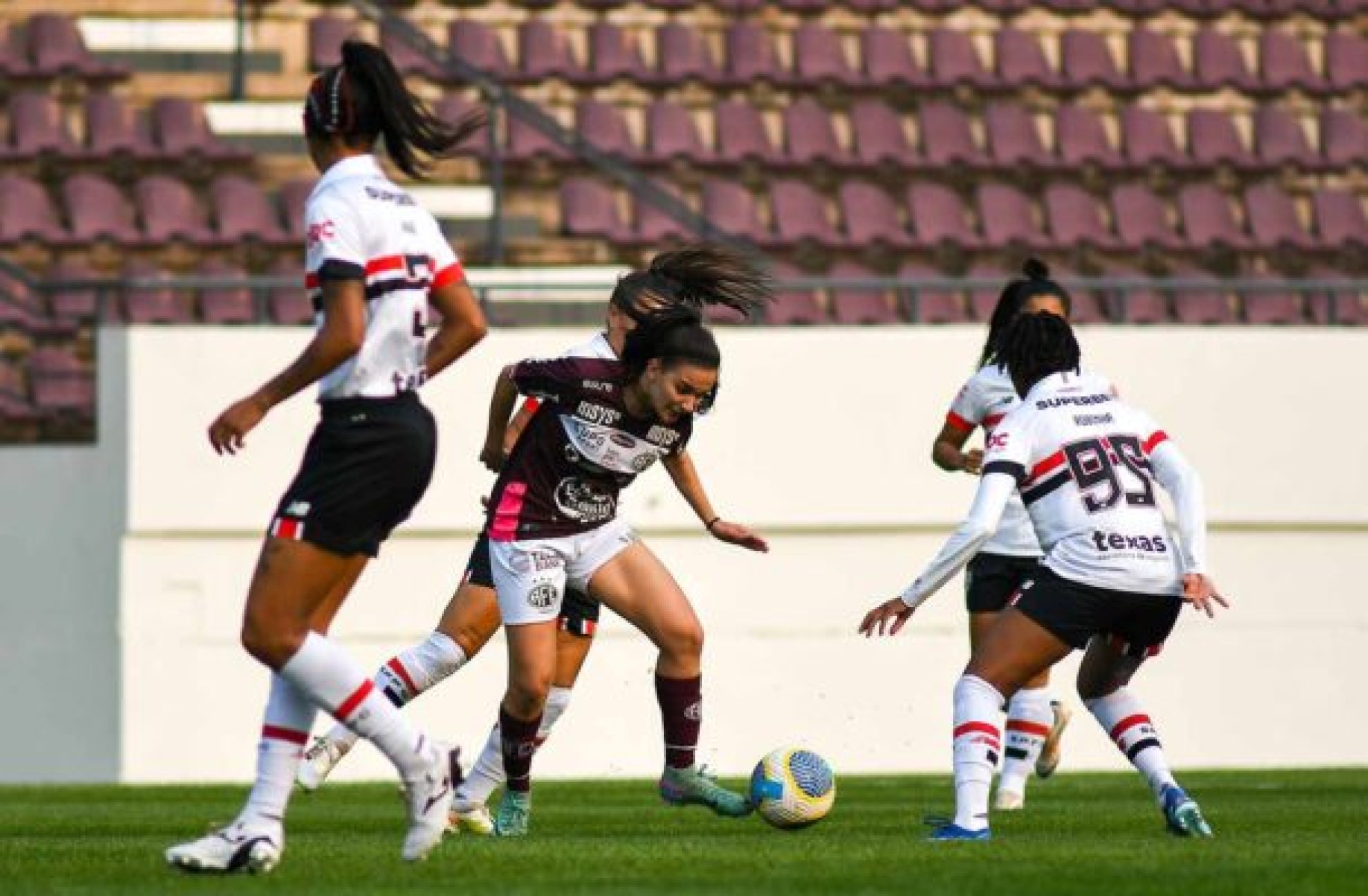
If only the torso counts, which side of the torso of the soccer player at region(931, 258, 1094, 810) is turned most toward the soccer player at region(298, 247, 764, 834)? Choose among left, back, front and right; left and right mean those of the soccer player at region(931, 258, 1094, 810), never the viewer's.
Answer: right

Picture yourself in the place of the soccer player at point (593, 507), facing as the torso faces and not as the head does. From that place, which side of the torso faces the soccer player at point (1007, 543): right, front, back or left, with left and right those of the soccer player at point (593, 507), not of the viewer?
left

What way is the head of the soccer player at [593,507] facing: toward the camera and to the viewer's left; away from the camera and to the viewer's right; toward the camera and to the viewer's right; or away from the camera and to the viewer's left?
toward the camera and to the viewer's right

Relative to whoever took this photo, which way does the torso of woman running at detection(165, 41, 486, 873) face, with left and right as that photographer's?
facing away from the viewer and to the left of the viewer

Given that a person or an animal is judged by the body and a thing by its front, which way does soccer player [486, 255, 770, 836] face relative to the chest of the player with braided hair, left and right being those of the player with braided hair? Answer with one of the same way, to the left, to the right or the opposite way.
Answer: the opposite way

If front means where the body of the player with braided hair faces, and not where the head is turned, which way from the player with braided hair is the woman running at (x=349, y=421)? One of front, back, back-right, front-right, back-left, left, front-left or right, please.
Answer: left

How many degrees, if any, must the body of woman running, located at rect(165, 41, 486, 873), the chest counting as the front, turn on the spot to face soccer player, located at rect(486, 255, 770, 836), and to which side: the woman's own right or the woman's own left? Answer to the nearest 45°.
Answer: approximately 90° to the woman's own right

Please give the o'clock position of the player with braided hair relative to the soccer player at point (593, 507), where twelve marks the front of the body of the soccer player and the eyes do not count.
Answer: The player with braided hair is roughly at 11 o'clock from the soccer player.

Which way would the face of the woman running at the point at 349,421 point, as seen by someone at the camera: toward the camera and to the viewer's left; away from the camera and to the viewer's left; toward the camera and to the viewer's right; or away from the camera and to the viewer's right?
away from the camera and to the viewer's left

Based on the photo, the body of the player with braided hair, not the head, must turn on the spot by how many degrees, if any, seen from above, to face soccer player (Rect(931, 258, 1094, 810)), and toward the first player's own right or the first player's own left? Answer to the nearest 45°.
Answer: approximately 45° to the first player's own right

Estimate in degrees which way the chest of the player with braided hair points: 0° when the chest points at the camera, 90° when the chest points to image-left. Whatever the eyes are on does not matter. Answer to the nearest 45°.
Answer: approximately 135°

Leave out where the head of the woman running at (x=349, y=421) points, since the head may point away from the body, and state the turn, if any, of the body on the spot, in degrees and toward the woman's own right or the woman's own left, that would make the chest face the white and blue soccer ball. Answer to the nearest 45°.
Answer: approximately 90° to the woman's own right
